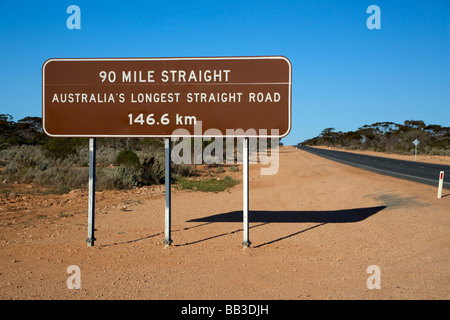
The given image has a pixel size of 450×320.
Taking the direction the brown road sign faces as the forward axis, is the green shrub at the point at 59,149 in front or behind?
behind

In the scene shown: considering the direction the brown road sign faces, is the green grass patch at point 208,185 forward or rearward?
rearward

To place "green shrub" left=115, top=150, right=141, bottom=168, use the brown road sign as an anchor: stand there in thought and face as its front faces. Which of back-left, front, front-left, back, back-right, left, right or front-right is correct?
back

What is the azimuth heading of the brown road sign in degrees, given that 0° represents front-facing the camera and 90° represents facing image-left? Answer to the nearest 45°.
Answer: approximately 0°

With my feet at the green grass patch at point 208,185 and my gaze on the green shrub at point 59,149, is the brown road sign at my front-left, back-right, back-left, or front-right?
back-left
